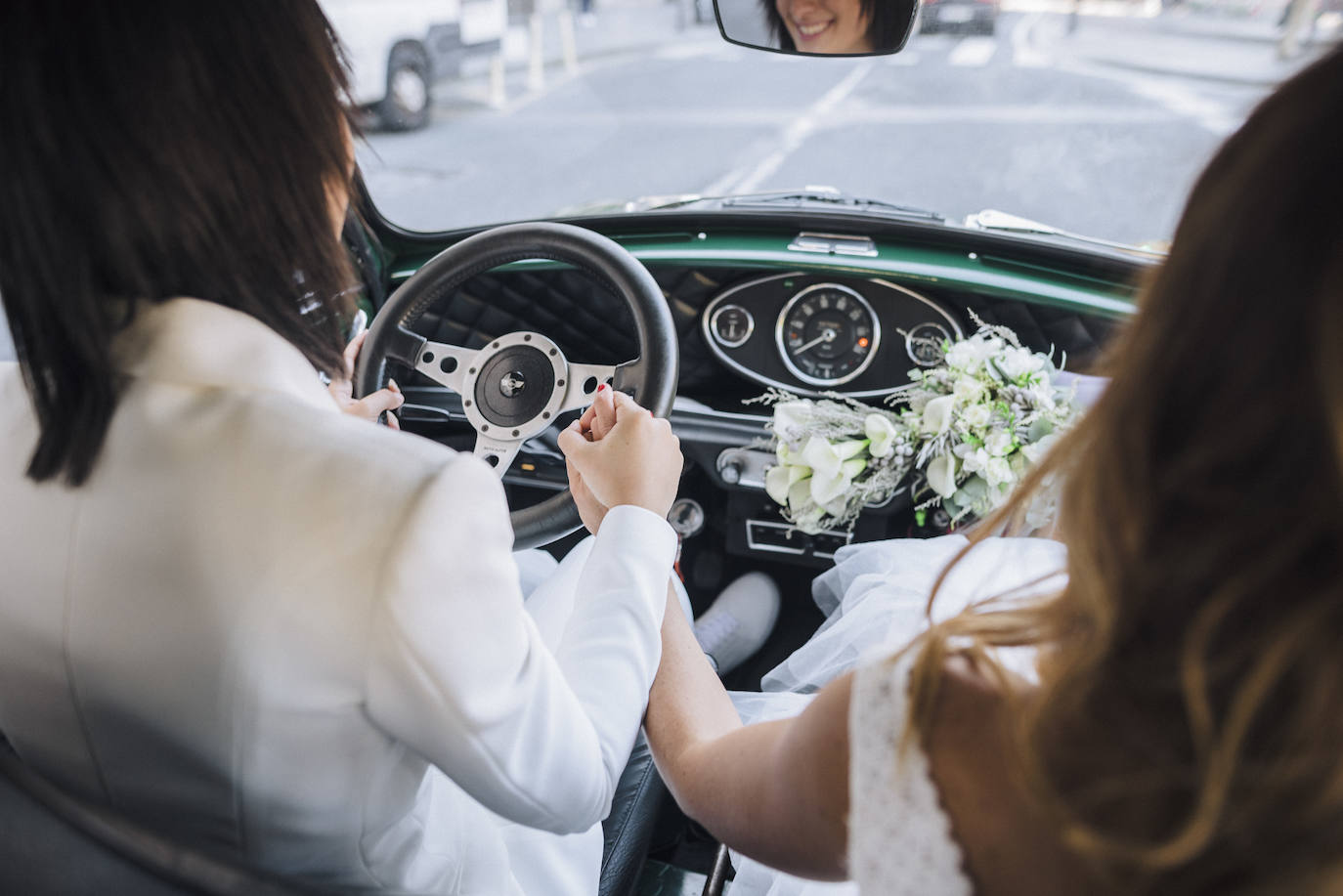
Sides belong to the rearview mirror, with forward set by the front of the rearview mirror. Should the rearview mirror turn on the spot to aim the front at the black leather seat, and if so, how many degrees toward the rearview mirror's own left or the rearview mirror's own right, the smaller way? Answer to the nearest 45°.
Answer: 0° — it already faces it

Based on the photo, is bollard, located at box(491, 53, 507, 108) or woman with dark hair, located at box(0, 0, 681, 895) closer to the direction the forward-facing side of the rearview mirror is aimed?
the woman with dark hair

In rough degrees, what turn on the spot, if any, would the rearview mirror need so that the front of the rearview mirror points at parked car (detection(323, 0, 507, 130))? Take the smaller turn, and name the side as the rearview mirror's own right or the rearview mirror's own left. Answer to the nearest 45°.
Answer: approximately 135° to the rearview mirror's own right

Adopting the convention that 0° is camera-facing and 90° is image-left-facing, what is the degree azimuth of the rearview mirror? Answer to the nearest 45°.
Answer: approximately 0°

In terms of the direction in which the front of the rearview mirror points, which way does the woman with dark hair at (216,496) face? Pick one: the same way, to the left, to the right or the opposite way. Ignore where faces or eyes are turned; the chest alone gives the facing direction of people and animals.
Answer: the opposite way

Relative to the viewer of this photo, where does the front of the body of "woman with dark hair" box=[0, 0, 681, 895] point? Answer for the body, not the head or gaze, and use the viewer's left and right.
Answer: facing away from the viewer and to the right of the viewer

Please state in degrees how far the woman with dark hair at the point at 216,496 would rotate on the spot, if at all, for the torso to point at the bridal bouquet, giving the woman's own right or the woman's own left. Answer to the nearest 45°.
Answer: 0° — they already face it

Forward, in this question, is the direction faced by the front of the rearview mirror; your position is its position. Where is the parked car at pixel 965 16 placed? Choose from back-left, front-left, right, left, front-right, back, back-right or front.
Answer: back

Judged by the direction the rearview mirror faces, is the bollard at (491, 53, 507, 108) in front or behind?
behind

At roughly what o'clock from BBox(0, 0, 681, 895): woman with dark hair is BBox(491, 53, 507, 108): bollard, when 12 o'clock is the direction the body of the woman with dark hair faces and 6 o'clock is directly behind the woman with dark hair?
The bollard is roughly at 11 o'clock from the woman with dark hair.

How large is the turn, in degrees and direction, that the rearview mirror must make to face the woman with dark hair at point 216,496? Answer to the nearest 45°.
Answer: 0° — it already faces them

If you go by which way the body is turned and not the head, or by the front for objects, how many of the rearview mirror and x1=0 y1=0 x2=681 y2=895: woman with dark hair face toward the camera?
1
